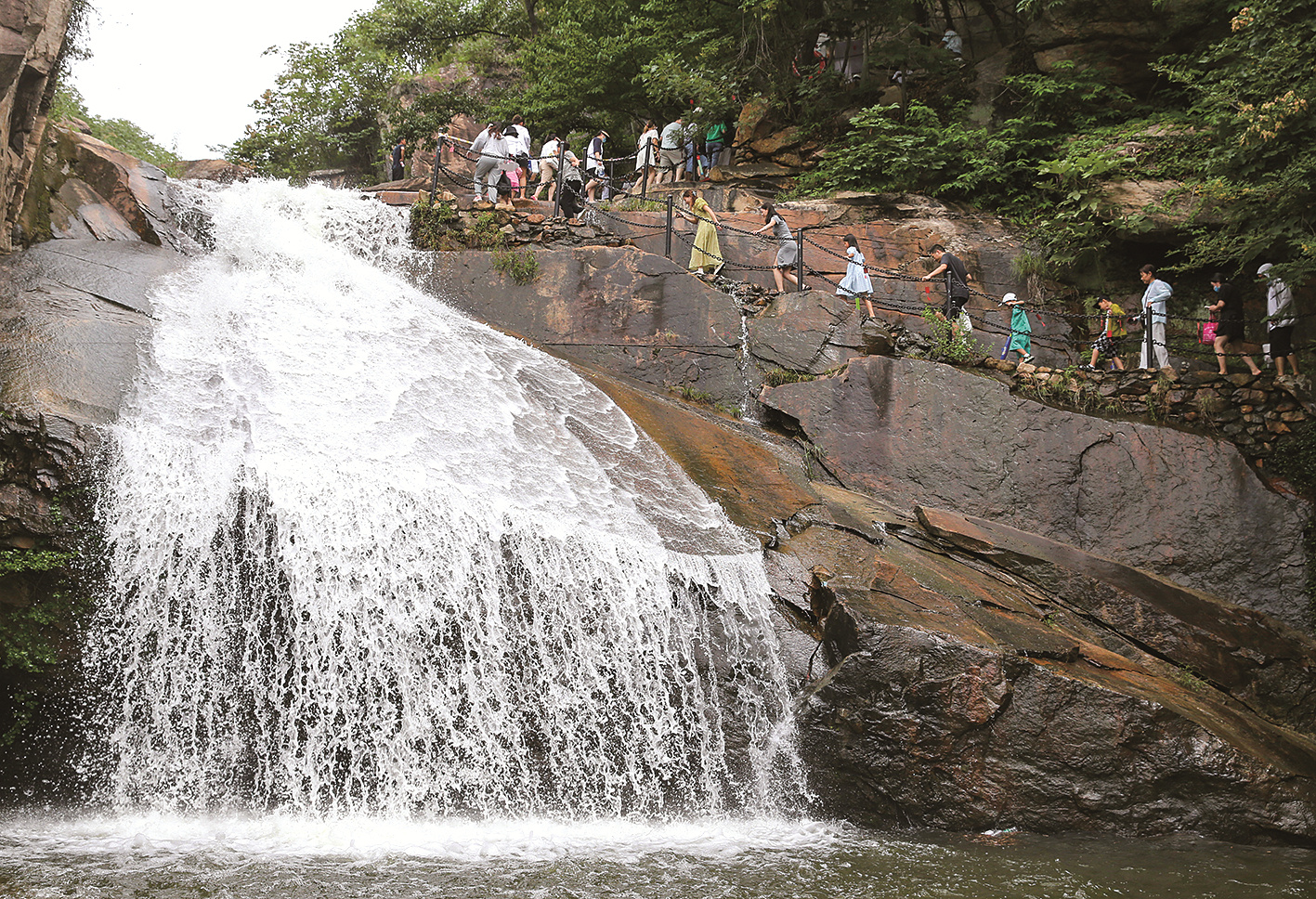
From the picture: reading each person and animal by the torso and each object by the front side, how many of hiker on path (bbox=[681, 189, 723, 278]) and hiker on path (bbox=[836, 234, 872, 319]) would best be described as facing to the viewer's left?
2

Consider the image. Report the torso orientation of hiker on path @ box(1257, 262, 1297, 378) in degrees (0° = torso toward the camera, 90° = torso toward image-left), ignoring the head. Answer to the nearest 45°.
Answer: approximately 90°

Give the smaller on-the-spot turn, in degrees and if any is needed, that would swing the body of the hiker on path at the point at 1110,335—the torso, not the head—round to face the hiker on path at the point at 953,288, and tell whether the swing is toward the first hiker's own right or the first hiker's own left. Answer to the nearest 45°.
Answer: approximately 45° to the first hiker's own left

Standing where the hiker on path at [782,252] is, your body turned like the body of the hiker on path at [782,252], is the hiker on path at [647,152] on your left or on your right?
on your right

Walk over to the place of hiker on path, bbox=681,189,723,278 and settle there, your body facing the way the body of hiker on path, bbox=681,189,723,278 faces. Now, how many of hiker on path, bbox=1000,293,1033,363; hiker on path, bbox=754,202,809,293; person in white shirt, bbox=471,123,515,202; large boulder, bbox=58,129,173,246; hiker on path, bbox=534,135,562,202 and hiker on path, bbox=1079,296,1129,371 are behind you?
3

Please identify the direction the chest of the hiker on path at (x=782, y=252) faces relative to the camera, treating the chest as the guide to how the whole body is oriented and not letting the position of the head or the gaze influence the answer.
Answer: to the viewer's left

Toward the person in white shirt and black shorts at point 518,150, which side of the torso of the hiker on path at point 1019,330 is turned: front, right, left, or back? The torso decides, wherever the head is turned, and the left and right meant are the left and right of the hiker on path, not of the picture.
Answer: front

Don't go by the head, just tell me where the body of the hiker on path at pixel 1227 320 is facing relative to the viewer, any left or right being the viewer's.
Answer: facing to the left of the viewer

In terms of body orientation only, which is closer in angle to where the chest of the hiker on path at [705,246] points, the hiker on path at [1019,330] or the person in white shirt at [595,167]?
the person in white shirt

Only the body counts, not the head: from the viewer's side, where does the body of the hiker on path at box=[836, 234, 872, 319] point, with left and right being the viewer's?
facing to the left of the viewer

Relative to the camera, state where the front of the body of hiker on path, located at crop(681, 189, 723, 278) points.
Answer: to the viewer's left
